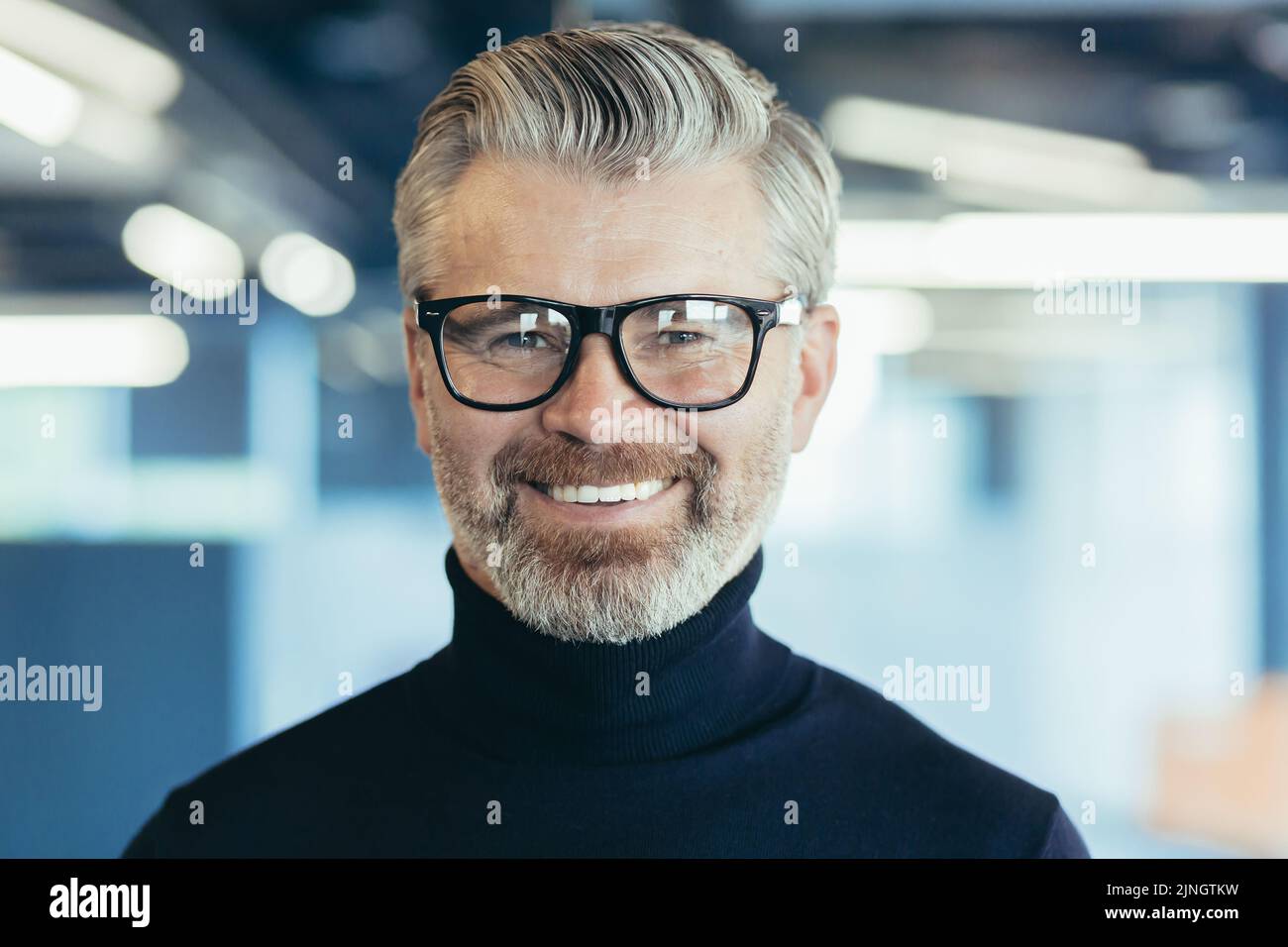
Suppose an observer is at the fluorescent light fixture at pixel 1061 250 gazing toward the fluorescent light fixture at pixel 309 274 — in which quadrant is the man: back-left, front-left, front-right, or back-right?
front-left

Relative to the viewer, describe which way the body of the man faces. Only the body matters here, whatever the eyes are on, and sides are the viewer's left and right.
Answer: facing the viewer

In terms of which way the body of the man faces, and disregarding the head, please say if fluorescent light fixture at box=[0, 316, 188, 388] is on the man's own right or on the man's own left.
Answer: on the man's own right

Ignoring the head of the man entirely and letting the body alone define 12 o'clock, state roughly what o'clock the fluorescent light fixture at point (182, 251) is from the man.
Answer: The fluorescent light fixture is roughly at 4 o'clock from the man.
